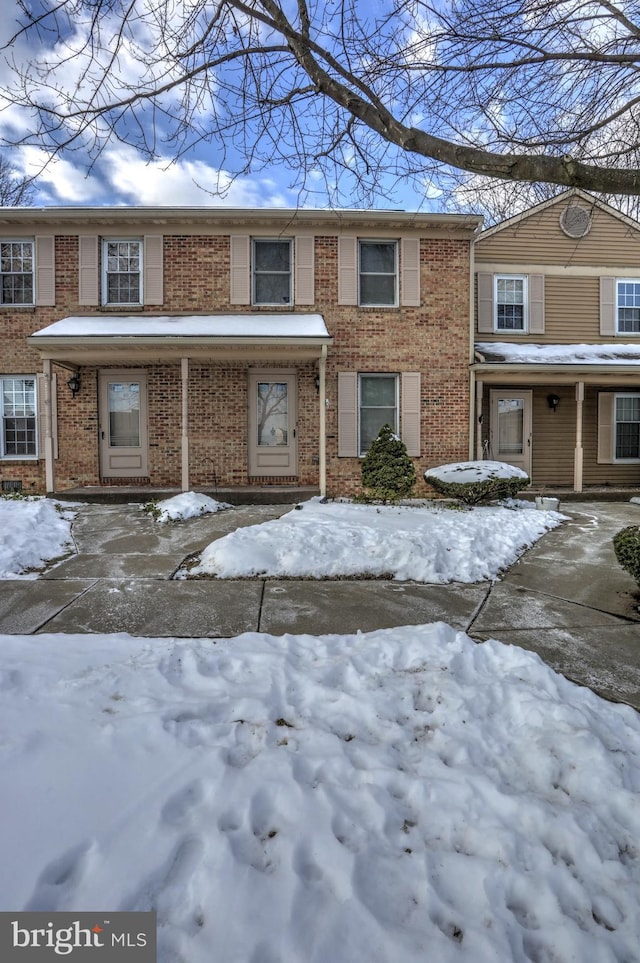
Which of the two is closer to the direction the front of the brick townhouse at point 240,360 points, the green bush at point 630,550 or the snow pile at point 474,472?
the green bush

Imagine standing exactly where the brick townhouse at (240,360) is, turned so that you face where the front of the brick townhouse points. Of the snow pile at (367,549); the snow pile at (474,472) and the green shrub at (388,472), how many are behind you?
0

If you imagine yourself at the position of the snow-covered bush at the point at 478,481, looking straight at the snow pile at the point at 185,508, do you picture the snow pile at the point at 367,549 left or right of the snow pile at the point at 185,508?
left

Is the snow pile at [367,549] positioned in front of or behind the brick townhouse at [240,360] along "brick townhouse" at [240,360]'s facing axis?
in front

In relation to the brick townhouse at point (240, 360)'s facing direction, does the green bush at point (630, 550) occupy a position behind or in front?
in front

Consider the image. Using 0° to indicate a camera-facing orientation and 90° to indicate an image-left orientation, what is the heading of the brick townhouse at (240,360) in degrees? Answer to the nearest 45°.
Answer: approximately 0°

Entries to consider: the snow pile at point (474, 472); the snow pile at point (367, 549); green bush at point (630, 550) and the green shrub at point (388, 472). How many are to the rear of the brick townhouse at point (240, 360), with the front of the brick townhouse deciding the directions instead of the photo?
0

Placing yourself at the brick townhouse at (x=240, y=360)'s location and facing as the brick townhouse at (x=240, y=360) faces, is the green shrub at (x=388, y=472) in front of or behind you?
in front
